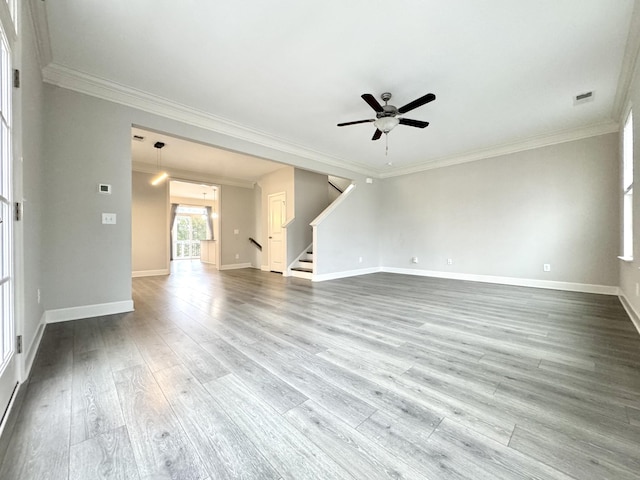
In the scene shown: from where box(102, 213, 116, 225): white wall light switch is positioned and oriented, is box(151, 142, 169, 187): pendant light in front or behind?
behind

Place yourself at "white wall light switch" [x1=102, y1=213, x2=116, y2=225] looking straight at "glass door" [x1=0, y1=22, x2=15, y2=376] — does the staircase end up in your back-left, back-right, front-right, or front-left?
back-left

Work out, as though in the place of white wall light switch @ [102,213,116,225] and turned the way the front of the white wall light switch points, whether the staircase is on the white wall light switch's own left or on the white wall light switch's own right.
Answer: on the white wall light switch's own left

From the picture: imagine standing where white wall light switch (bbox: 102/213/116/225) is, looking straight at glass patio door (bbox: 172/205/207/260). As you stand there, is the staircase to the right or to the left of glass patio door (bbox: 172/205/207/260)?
right

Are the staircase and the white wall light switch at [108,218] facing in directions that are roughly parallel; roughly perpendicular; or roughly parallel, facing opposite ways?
roughly perpendicular

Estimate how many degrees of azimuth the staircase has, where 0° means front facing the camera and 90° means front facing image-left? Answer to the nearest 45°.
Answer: approximately 45°

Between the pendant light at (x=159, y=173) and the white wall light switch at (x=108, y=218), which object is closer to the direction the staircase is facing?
the white wall light switch

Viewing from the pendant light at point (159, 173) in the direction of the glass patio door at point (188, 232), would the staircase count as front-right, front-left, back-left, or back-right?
back-right

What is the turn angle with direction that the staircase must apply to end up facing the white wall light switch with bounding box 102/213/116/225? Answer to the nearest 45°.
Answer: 0° — it already faces it
